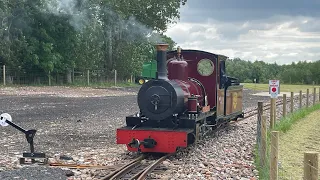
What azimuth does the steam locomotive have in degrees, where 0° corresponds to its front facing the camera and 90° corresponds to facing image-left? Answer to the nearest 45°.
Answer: approximately 45°

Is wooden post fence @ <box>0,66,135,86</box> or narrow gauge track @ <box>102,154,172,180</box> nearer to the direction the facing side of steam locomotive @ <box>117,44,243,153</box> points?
the narrow gauge track

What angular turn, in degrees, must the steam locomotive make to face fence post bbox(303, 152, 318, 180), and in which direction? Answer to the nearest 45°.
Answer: approximately 45° to its left

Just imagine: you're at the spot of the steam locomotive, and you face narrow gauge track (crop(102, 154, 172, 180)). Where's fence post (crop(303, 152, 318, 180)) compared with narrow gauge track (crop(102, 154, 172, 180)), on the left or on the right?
left
